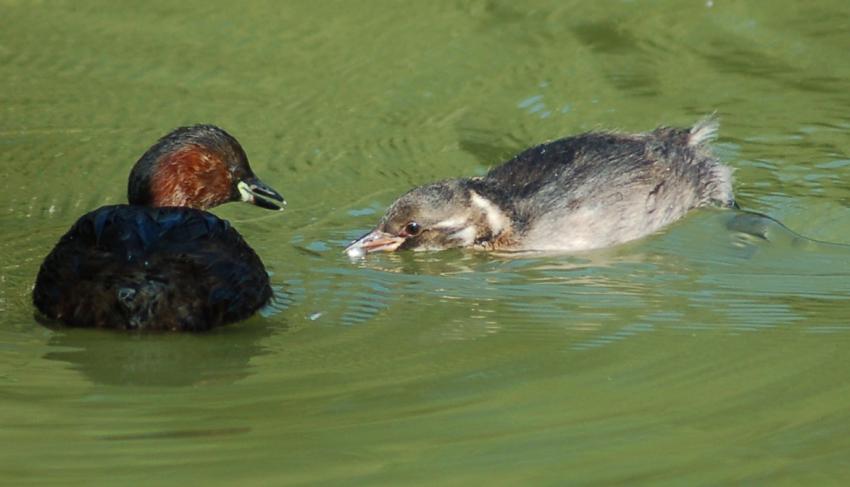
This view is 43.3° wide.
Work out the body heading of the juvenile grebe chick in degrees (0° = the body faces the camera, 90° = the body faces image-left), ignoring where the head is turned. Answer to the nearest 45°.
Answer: approximately 90°
